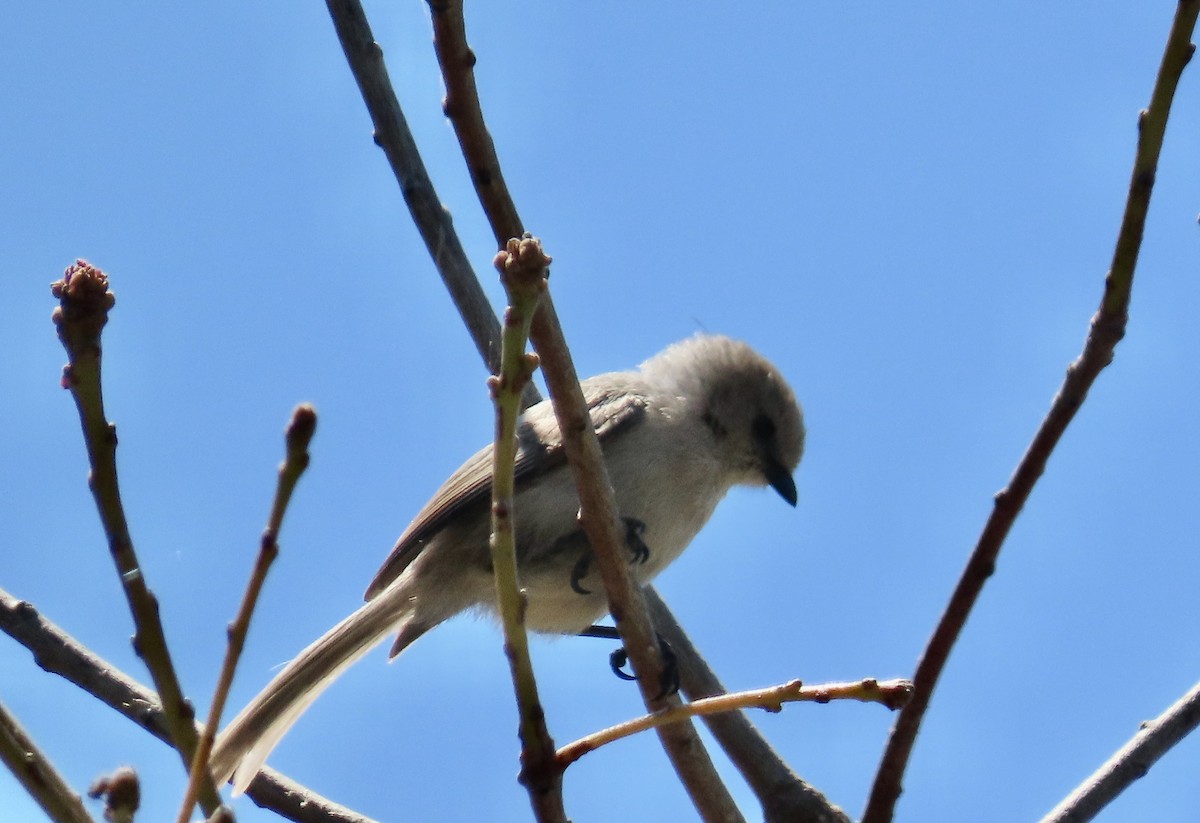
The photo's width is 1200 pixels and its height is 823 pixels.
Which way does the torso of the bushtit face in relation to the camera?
to the viewer's right

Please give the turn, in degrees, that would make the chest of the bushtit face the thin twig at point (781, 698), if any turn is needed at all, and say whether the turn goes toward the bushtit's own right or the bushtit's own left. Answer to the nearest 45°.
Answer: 0° — it already faces it

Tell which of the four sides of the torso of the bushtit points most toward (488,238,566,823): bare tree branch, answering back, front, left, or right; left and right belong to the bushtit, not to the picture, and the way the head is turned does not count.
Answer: right
